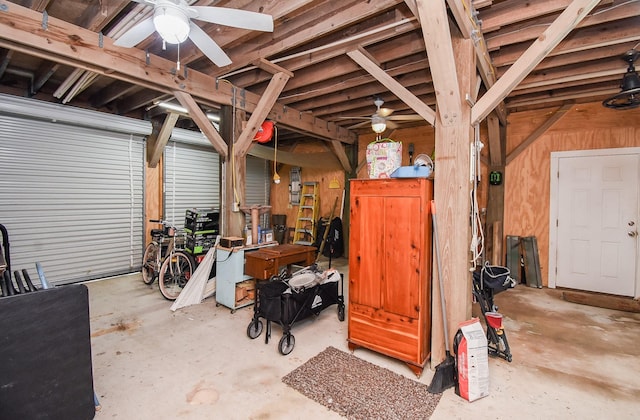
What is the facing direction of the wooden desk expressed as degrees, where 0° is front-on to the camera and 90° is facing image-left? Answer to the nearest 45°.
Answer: approximately 315°

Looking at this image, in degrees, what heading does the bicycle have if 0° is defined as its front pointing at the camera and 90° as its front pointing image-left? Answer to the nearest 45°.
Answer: approximately 315°

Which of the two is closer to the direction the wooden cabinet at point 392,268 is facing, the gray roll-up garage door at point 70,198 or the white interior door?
the gray roll-up garage door

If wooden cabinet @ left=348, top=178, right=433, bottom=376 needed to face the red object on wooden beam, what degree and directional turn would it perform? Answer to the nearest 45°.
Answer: approximately 90° to its right
